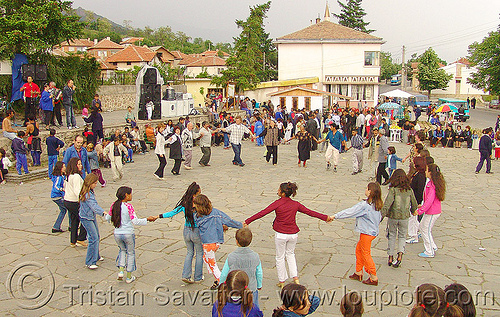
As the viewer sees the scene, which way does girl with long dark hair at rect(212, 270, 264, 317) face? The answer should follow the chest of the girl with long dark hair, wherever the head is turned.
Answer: away from the camera

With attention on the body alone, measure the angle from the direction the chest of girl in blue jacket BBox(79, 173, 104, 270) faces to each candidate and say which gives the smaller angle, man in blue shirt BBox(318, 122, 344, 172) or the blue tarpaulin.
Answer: the man in blue shirt

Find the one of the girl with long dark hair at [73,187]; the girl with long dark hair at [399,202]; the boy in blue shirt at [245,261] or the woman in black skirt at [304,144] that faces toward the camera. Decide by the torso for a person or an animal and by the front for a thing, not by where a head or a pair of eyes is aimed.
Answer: the woman in black skirt

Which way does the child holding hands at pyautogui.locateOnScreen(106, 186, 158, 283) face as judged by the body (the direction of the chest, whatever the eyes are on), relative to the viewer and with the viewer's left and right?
facing away from the viewer and to the right of the viewer

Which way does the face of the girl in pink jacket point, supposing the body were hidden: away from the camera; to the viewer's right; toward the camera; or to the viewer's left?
to the viewer's left

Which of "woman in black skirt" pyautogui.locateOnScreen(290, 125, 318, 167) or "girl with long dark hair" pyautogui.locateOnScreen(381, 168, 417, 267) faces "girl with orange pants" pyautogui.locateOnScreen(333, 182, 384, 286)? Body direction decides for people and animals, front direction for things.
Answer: the woman in black skirt

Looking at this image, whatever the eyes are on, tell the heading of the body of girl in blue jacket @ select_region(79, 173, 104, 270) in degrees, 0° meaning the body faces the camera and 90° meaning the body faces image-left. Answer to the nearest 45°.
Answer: approximately 270°

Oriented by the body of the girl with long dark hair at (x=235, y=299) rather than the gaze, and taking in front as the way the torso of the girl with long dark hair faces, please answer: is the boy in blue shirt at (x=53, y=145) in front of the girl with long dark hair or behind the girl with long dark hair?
in front

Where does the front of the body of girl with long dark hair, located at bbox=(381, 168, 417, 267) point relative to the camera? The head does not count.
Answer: away from the camera
